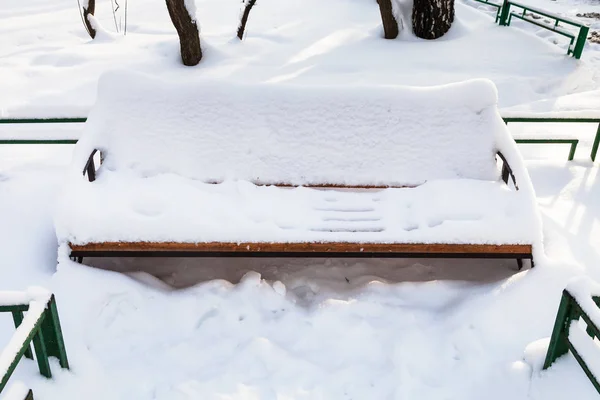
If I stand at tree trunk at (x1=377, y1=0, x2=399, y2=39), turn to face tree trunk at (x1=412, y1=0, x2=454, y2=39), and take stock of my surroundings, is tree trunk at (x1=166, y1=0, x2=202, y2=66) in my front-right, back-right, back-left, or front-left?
back-right

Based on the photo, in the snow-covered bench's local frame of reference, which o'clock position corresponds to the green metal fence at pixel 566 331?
The green metal fence is roughly at 11 o'clock from the snow-covered bench.

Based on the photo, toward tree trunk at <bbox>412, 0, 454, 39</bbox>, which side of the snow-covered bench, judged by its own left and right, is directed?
back

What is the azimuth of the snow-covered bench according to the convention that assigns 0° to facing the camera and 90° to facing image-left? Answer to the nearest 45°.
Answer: approximately 0°

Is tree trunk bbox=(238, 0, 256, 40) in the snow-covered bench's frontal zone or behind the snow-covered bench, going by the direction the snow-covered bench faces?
behind

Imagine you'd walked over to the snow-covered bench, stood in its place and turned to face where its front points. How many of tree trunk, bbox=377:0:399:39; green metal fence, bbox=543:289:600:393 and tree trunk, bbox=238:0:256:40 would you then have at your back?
2

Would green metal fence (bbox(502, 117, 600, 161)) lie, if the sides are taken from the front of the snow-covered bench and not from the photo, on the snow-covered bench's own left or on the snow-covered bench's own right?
on the snow-covered bench's own left

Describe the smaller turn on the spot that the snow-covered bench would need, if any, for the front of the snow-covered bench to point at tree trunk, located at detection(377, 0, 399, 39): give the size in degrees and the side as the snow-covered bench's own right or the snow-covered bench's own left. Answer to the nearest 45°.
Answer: approximately 180°
